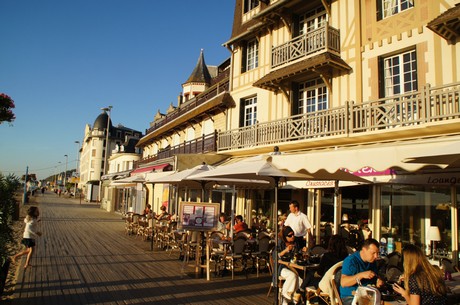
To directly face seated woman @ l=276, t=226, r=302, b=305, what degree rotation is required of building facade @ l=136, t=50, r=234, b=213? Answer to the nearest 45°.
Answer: approximately 45° to its left

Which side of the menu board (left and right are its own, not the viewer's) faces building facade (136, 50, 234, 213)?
back

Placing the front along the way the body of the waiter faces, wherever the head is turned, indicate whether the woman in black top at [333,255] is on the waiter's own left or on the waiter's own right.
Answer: on the waiter's own left

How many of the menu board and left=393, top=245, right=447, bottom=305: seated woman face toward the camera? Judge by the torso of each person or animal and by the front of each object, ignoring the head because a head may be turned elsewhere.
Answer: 1

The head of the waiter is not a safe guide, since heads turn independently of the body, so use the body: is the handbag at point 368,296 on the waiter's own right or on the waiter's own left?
on the waiter's own left

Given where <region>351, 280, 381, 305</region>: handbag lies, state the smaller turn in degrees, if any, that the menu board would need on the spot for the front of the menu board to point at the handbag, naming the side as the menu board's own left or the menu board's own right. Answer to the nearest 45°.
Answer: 0° — it already faces it

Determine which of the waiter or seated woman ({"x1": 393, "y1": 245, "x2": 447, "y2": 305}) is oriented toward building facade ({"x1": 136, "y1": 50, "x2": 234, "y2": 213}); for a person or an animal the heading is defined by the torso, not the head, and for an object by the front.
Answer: the seated woman
